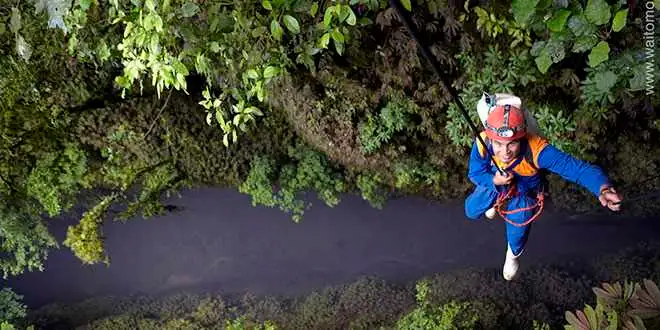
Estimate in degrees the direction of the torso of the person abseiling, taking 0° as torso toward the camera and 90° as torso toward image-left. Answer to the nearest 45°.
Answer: approximately 0°
